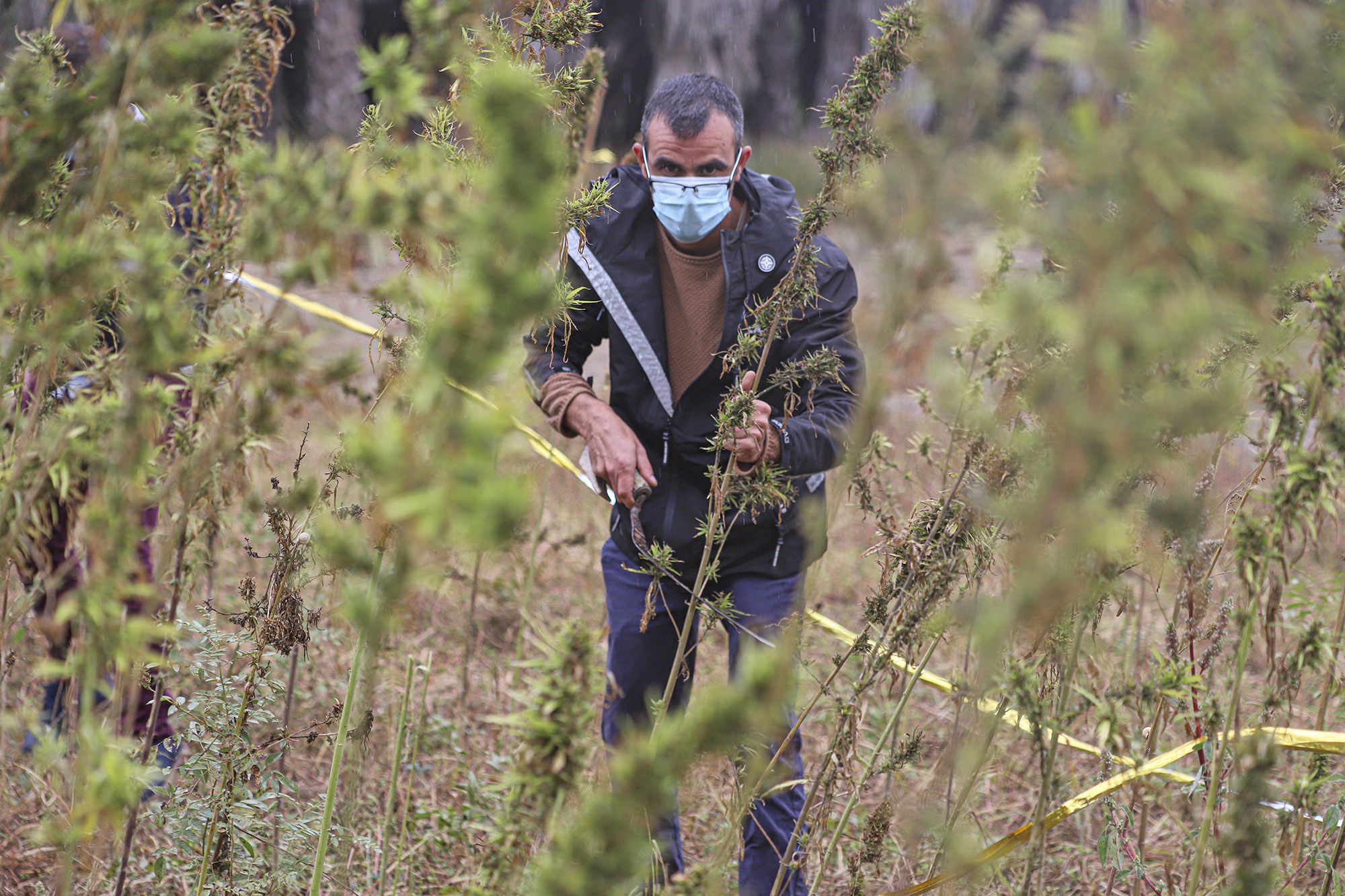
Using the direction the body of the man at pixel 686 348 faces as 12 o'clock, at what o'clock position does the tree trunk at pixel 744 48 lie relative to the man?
The tree trunk is roughly at 6 o'clock from the man.

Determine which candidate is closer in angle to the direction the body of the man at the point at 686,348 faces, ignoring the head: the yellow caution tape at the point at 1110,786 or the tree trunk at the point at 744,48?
the yellow caution tape

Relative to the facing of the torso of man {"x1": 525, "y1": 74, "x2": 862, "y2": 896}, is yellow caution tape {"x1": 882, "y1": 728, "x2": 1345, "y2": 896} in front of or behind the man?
in front

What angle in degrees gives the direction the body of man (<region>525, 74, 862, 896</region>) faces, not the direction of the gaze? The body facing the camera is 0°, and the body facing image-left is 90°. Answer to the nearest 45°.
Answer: approximately 0°

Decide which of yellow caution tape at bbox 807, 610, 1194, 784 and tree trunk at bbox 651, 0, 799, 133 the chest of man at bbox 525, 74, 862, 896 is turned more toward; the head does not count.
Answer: the yellow caution tape
